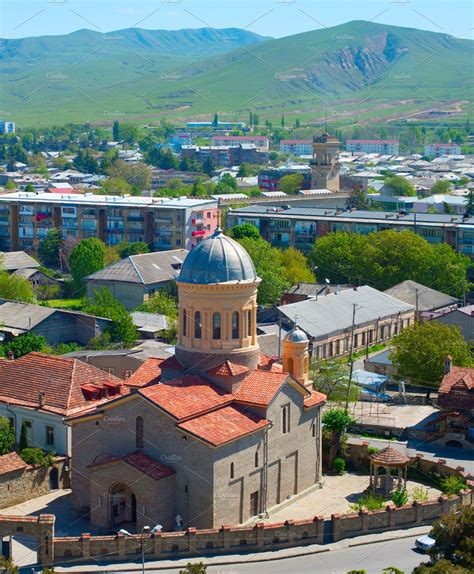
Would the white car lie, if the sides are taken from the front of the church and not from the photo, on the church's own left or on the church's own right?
on the church's own left

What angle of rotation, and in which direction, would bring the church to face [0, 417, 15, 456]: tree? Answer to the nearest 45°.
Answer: approximately 90° to its right

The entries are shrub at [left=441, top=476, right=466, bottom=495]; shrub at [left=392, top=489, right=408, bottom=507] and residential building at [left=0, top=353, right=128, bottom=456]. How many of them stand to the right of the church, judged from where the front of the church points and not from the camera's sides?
1

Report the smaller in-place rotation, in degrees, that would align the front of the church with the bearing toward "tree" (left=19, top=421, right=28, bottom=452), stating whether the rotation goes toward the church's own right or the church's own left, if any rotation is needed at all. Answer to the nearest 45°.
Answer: approximately 90° to the church's own right

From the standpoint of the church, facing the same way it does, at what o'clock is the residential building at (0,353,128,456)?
The residential building is roughly at 3 o'clock from the church.

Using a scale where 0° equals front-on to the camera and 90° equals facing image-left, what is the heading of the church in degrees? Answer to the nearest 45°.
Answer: approximately 45°

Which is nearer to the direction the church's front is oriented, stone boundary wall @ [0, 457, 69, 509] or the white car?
the stone boundary wall

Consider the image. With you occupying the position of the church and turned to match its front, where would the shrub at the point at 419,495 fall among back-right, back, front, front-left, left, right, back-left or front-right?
back-left

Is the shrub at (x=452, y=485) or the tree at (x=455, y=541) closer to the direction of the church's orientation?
the tree

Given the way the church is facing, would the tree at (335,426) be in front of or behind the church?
behind

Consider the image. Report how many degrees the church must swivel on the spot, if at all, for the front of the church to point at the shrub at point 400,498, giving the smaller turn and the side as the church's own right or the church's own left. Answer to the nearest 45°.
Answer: approximately 135° to the church's own left

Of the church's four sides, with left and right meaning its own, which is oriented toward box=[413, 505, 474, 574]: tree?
left
